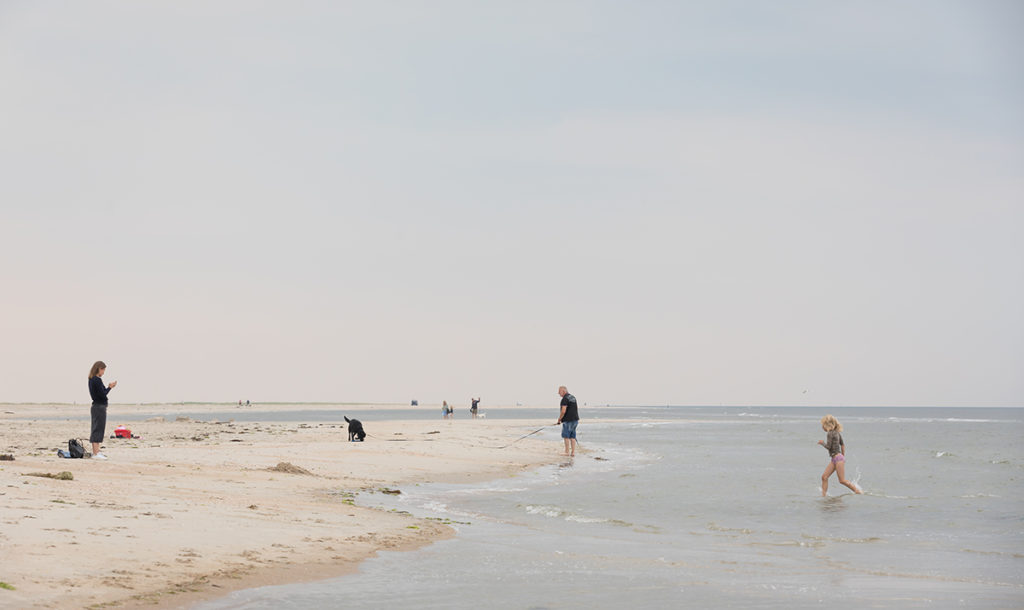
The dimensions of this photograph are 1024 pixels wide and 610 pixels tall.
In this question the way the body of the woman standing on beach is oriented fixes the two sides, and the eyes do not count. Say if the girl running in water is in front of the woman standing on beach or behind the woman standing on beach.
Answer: in front

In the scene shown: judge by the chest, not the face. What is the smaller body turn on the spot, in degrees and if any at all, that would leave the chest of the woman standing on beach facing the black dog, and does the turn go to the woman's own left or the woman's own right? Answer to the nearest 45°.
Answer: approximately 45° to the woman's own left

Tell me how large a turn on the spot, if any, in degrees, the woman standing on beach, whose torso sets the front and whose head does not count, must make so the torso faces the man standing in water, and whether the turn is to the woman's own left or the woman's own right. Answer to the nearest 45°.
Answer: approximately 45° to the woman's own left

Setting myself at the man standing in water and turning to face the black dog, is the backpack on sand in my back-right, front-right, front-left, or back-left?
front-left

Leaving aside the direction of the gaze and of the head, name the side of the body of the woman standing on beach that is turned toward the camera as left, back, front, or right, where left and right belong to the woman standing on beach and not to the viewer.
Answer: right

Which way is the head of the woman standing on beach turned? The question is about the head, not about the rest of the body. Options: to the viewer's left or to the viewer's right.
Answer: to the viewer's right
